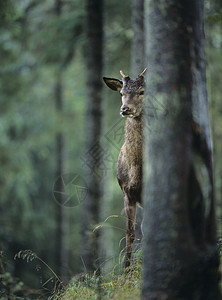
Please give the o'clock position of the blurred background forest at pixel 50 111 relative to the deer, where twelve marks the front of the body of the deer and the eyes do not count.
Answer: The blurred background forest is roughly at 4 o'clock from the deer.

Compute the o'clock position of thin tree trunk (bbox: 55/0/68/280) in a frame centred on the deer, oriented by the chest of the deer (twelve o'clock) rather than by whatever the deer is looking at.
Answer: The thin tree trunk is roughly at 4 o'clock from the deer.

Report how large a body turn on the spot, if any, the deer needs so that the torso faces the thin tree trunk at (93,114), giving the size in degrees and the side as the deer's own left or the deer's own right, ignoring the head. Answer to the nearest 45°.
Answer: approximately 135° to the deer's own right

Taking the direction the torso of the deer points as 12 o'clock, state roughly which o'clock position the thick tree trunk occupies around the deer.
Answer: The thick tree trunk is roughly at 10 o'clock from the deer.

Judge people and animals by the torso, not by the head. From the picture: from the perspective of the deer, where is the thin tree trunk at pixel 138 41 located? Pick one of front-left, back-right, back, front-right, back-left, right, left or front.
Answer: back-right

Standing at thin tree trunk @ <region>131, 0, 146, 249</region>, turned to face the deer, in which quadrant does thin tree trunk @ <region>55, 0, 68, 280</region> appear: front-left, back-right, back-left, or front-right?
back-right

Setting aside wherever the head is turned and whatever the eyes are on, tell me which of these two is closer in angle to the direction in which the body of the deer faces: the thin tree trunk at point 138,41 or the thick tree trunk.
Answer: the thick tree trunk

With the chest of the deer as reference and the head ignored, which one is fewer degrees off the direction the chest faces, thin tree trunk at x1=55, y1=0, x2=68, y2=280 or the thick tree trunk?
the thick tree trunk

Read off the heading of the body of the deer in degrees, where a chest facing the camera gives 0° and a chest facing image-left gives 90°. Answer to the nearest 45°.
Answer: approximately 45°
